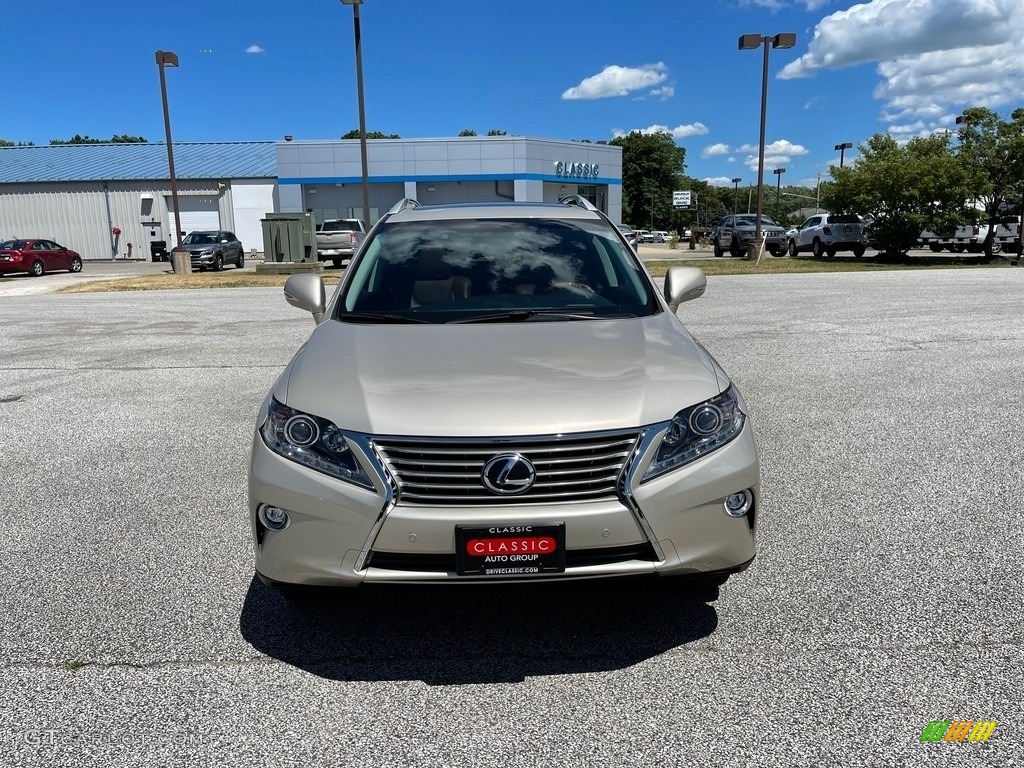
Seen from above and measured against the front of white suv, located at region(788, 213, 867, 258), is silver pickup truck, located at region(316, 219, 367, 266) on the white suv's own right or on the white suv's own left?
on the white suv's own left

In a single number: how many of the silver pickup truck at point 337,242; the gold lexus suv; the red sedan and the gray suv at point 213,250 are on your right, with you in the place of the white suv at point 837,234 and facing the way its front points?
0

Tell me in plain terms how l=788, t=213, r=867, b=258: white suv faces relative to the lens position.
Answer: facing away from the viewer and to the left of the viewer

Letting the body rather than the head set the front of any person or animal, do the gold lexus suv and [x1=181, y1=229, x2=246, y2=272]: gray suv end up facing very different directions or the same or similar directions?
same or similar directions

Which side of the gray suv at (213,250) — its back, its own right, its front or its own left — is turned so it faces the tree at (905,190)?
left

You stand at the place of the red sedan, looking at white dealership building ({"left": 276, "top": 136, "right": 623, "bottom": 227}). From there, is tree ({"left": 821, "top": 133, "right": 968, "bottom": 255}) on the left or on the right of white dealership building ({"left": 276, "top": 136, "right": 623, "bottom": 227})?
right

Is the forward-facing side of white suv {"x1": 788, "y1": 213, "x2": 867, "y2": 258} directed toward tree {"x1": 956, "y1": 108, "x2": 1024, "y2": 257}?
no

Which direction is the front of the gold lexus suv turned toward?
toward the camera

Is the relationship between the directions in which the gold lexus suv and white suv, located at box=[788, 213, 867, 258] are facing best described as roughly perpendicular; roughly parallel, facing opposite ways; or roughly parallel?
roughly parallel, facing opposite ways

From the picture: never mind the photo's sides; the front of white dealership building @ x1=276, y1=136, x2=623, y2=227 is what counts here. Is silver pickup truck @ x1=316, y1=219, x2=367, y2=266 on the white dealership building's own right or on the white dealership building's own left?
on the white dealership building's own right

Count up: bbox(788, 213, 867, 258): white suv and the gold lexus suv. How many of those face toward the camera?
1

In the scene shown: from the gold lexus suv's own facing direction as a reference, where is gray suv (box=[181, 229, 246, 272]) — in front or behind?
behind

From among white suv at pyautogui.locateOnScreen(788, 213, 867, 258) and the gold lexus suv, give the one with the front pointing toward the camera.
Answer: the gold lexus suv

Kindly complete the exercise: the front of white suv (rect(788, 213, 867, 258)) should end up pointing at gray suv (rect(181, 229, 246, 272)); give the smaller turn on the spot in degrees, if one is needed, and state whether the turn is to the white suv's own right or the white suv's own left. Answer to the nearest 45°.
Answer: approximately 45° to the white suv's own left

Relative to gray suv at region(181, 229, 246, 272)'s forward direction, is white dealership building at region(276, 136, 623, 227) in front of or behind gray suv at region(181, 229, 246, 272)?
behind

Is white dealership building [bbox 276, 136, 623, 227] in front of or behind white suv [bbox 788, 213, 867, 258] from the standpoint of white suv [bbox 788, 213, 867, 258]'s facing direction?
in front
